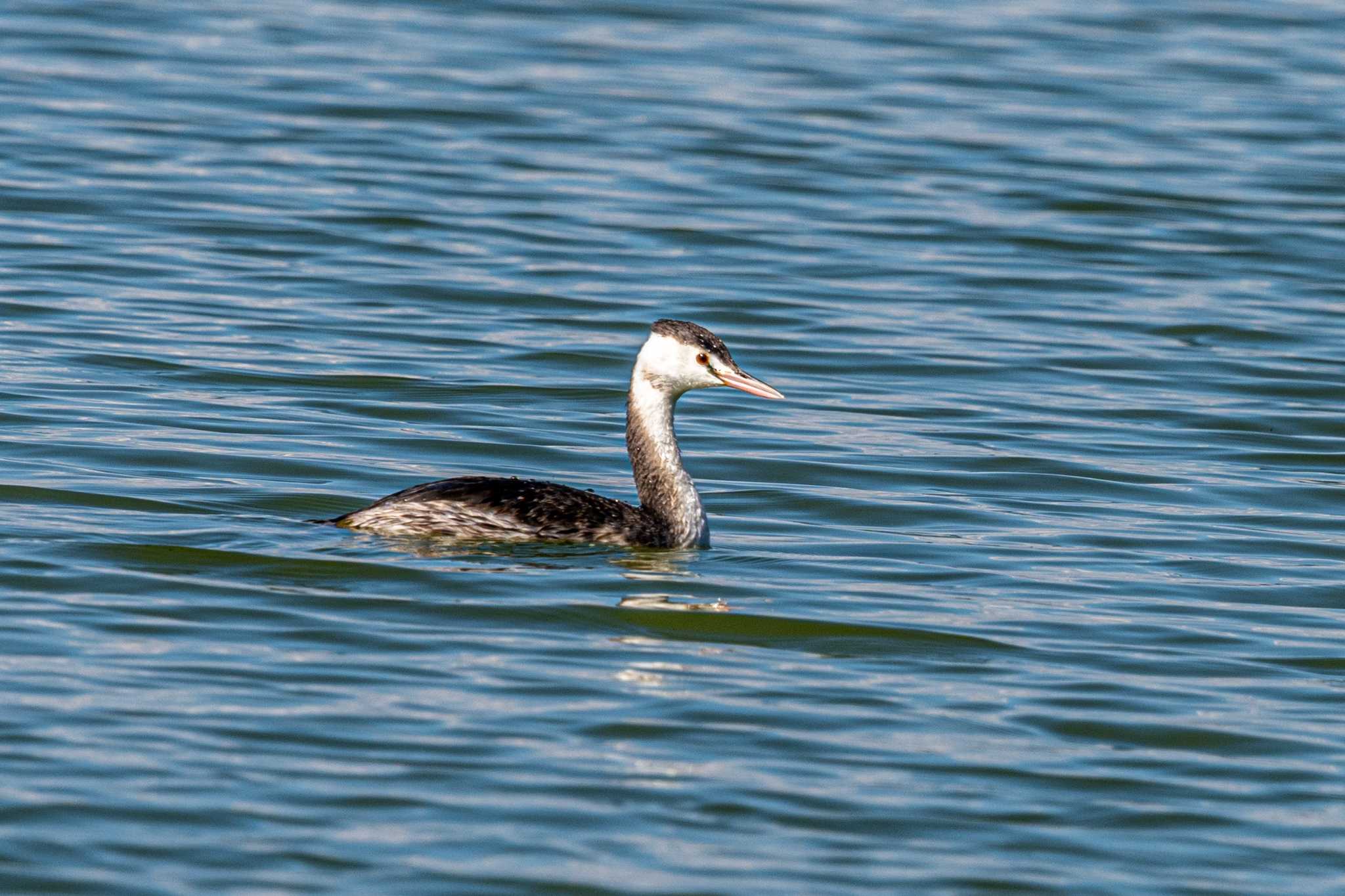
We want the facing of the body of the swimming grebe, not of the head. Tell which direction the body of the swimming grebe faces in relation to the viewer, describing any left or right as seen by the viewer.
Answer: facing to the right of the viewer
